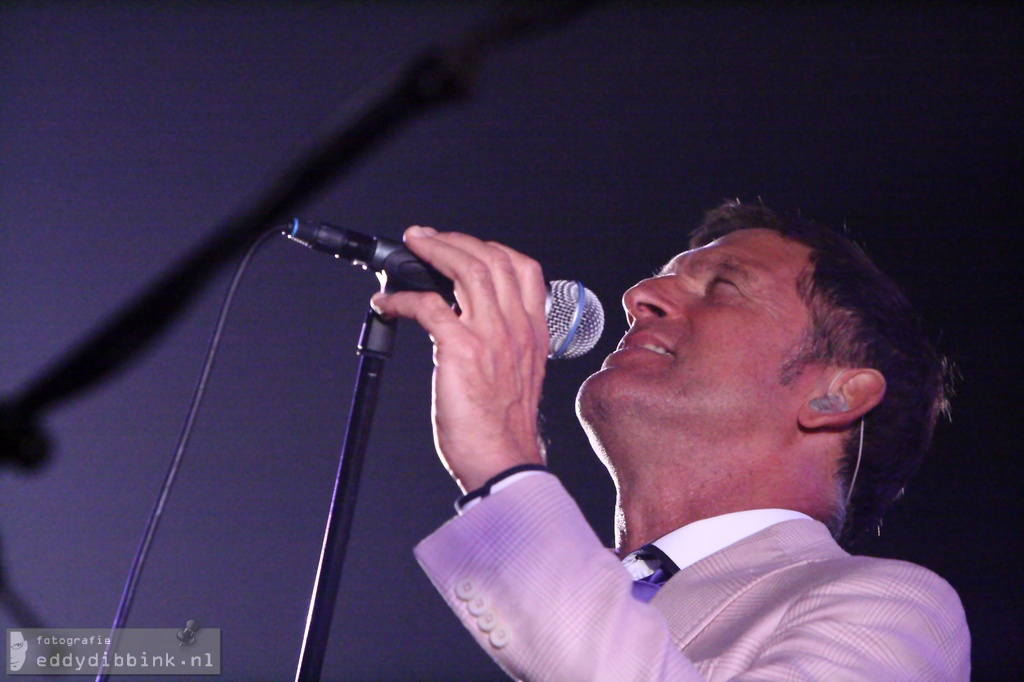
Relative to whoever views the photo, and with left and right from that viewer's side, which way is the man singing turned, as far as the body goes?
facing to the left of the viewer

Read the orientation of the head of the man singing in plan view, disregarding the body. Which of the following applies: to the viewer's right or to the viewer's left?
to the viewer's left
